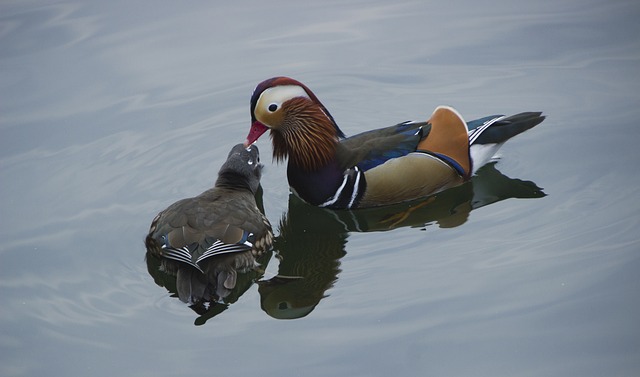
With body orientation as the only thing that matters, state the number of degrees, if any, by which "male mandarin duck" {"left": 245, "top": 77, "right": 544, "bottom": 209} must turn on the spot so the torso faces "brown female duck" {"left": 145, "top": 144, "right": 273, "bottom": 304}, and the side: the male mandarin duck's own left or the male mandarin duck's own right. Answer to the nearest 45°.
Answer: approximately 45° to the male mandarin duck's own left

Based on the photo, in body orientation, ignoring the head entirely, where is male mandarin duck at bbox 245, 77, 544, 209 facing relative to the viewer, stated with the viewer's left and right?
facing to the left of the viewer
